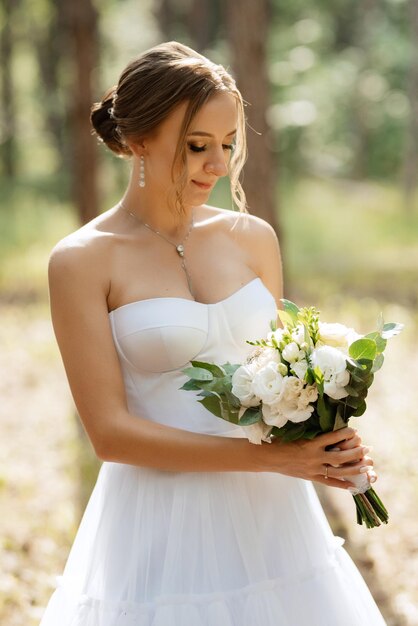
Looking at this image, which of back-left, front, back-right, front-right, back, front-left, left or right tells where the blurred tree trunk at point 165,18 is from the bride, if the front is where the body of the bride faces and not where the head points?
back-left

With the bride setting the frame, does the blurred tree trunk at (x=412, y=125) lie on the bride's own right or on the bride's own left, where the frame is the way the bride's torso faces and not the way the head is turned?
on the bride's own left

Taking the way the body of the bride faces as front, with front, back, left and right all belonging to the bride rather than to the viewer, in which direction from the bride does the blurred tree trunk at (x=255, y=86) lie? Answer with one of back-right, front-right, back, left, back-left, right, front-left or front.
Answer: back-left

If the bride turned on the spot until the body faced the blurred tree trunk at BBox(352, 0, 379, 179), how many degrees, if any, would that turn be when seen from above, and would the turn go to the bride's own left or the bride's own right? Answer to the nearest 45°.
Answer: approximately 135° to the bride's own left

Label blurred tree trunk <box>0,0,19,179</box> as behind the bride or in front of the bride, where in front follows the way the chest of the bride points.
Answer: behind

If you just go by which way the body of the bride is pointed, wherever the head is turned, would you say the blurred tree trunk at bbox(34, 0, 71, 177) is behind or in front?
behind

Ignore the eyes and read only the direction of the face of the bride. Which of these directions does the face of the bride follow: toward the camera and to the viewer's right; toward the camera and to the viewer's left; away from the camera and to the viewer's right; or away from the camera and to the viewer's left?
toward the camera and to the viewer's right

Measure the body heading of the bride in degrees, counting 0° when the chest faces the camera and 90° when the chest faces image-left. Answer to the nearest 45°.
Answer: approximately 315°
